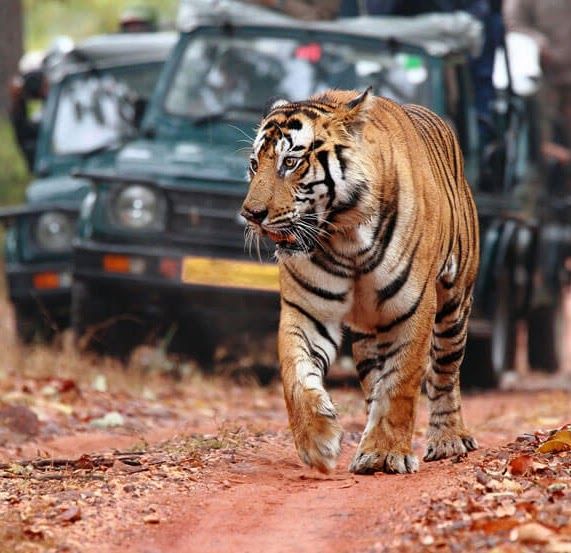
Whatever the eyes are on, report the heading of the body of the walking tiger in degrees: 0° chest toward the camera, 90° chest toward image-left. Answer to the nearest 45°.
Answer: approximately 45°

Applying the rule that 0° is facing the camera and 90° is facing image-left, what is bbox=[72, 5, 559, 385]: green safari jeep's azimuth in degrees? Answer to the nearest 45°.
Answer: approximately 45°

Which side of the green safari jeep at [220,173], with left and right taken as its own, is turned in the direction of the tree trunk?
right

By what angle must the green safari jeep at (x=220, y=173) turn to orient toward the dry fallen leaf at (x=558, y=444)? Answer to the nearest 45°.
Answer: approximately 45° to its left

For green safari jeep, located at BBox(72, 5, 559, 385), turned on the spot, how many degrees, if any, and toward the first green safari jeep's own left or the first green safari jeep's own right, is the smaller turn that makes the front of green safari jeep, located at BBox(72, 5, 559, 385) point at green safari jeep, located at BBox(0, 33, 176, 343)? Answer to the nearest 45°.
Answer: approximately 90° to the first green safari jeep's own right

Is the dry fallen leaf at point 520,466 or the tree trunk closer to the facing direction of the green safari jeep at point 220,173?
the dry fallen leaf

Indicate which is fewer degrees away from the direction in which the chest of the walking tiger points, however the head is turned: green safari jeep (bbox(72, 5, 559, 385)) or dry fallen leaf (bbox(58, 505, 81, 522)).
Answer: the dry fallen leaf
